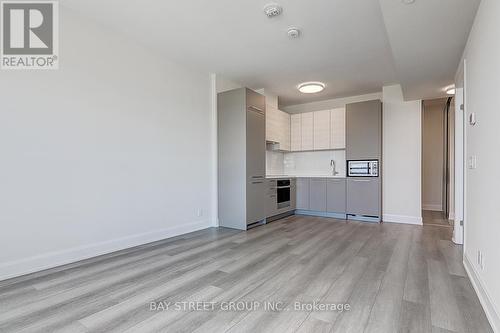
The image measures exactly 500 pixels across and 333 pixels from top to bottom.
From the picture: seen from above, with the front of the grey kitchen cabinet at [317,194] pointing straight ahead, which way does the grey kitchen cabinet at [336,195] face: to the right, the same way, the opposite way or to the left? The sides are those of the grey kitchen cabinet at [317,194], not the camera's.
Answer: the same way

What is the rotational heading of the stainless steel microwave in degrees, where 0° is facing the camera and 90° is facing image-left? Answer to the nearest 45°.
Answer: approximately 0°

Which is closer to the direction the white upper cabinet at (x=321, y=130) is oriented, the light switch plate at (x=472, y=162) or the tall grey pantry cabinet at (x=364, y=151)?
the light switch plate

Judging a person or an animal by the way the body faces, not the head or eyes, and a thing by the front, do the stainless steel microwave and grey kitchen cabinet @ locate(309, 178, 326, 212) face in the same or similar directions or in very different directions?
same or similar directions

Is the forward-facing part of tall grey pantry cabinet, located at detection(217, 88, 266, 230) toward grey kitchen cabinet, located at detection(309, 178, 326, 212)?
no

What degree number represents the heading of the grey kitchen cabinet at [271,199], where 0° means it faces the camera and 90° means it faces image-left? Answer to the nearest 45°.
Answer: approximately 315°

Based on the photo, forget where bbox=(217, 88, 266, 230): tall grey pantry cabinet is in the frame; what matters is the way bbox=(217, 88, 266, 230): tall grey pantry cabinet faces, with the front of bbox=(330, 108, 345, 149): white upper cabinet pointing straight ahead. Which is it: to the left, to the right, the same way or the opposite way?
to the left

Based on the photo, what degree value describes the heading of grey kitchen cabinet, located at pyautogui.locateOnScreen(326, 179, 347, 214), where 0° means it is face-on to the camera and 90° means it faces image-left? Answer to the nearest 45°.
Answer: approximately 0°

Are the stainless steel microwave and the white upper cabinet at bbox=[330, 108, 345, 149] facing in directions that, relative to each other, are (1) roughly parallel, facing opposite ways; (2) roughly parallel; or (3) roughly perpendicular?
roughly parallel

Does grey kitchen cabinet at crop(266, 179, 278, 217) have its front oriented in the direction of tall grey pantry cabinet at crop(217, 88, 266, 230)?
no

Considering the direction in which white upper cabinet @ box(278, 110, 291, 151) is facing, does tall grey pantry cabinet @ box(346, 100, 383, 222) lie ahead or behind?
ahead

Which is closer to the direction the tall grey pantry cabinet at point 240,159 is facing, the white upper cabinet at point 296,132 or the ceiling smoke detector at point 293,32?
the ceiling smoke detector

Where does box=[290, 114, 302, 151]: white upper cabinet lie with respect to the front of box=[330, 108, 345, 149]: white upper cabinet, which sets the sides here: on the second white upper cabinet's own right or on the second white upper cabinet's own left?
on the second white upper cabinet's own right

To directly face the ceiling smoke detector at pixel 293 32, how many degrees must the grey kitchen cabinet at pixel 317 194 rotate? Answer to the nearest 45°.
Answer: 0° — it already faces it

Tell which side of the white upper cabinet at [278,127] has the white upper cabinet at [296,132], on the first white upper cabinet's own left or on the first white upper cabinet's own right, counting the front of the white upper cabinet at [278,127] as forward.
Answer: on the first white upper cabinet's own left

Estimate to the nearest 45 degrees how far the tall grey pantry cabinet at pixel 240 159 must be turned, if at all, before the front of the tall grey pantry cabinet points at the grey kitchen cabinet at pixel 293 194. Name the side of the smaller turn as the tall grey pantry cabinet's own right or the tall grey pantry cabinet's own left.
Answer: approximately 90° to the tall grey pantry cabinet's own left

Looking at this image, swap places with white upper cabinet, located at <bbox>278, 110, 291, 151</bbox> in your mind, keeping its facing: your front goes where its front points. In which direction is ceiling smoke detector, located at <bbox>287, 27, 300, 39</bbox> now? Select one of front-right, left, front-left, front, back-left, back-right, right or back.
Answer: front-right

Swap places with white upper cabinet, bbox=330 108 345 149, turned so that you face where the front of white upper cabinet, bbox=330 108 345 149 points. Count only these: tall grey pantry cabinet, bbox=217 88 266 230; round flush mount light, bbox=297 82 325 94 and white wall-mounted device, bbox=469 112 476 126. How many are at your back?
0

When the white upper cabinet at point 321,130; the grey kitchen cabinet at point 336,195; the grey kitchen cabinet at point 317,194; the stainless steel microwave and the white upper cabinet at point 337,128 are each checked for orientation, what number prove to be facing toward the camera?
5

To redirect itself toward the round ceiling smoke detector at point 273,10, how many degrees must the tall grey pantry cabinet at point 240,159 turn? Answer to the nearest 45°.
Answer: approximately 45° to its right

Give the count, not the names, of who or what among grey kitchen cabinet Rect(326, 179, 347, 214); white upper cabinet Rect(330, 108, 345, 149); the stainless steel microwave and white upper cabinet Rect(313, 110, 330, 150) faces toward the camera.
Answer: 4
